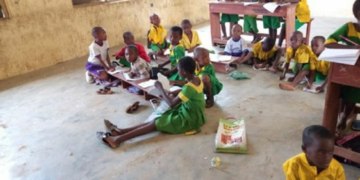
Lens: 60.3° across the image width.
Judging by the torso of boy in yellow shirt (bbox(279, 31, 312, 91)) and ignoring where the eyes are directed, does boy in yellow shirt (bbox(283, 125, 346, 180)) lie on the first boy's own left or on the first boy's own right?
on the first boy's own left

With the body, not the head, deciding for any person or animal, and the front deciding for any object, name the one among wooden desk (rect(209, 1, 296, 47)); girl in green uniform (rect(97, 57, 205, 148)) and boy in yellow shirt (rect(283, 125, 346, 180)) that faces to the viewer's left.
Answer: the girl in green uniform

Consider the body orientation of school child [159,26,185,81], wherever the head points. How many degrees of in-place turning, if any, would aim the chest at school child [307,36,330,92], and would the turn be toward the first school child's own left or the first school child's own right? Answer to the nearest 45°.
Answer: approximately 135° to the first school child's own left

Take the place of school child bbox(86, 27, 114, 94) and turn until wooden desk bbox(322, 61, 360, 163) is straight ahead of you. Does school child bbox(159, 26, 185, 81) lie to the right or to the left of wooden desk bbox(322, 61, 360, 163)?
left

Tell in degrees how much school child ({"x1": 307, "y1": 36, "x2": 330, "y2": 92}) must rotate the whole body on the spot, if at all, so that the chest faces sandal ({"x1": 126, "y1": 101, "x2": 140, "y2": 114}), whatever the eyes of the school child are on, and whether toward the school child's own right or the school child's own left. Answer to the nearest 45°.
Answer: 0° — they already face it

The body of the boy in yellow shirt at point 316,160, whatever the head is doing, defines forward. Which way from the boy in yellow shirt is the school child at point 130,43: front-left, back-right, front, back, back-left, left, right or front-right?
back

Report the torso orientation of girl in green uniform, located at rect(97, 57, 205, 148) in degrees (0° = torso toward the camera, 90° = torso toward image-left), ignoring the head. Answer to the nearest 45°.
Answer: approximately 90°

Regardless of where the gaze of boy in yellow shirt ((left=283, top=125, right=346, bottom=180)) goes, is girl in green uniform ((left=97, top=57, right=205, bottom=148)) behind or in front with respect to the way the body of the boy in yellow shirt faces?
behind
